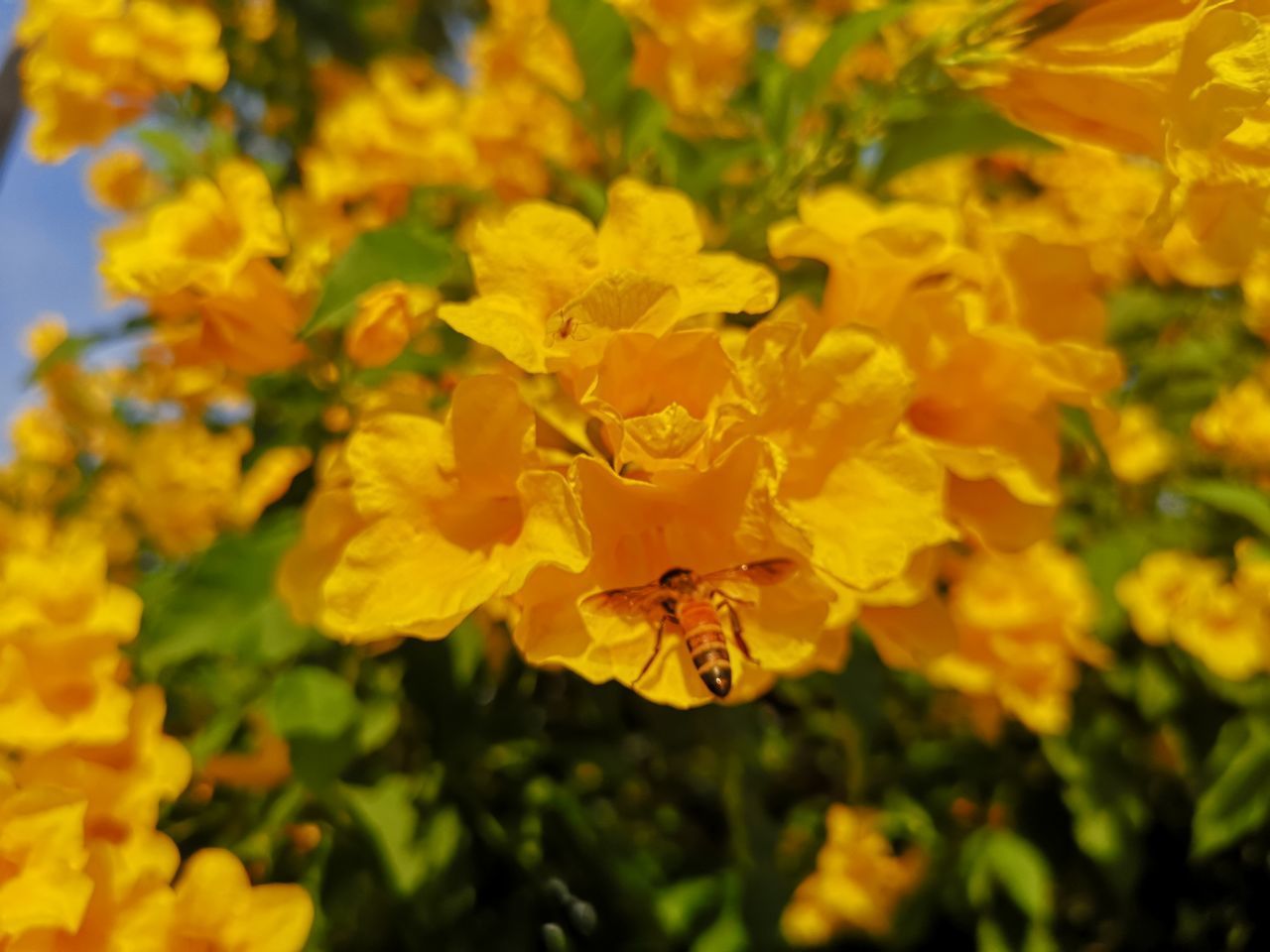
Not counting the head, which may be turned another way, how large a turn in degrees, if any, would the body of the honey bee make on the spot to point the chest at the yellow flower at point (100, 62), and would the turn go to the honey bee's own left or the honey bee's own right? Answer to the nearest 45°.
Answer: approximately 45° to the honey bee's own left

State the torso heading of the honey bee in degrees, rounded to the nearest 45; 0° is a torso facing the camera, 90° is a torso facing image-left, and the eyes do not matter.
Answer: approximately 180°
